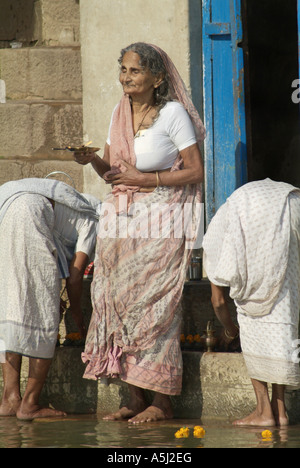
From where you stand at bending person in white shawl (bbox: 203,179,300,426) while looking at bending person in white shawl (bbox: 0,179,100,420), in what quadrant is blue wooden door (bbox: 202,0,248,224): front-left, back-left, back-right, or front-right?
front-right

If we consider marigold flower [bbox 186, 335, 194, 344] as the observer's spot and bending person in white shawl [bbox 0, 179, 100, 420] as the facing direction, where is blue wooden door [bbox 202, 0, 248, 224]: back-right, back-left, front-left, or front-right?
back-right

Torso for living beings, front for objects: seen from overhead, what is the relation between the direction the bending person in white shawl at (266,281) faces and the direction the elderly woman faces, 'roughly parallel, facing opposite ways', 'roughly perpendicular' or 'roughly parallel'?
roughly perpendicular

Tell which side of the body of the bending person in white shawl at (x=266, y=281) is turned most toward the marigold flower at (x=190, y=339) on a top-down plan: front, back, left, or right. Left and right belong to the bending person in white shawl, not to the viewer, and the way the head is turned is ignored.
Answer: front

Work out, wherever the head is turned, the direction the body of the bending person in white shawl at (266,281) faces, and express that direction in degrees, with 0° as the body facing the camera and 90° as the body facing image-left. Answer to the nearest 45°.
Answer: approximately 135°

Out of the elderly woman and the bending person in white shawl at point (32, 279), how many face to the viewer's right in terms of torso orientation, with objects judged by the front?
1

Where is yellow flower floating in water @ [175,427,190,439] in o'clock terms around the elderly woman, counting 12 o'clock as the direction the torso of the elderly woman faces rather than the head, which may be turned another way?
The yellow flower floating in water is roughly at 10 o'clock from the elderly woman.

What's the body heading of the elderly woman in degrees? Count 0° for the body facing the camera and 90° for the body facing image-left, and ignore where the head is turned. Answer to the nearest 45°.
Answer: approximately 45°

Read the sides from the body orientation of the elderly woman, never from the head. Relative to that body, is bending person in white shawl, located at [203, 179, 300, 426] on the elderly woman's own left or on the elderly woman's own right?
on the elderly woman's own left

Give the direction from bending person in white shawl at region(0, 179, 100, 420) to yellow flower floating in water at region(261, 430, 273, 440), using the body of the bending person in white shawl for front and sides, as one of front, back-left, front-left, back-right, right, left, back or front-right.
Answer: front-right

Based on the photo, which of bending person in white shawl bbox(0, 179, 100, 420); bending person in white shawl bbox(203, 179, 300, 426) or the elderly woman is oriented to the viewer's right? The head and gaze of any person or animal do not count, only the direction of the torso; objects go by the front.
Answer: bending person in white shawl bbox(0, 179, 100, 420)

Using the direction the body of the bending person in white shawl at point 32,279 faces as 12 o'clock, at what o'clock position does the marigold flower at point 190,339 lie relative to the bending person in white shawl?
The marigold flower is roughly at 12 o'clock from the bending person in white shawl.

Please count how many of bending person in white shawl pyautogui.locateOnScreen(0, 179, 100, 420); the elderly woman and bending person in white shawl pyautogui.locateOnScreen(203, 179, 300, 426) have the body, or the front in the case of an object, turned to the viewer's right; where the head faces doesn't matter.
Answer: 1

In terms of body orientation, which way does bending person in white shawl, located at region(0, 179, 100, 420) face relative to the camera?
to the viewer's right
